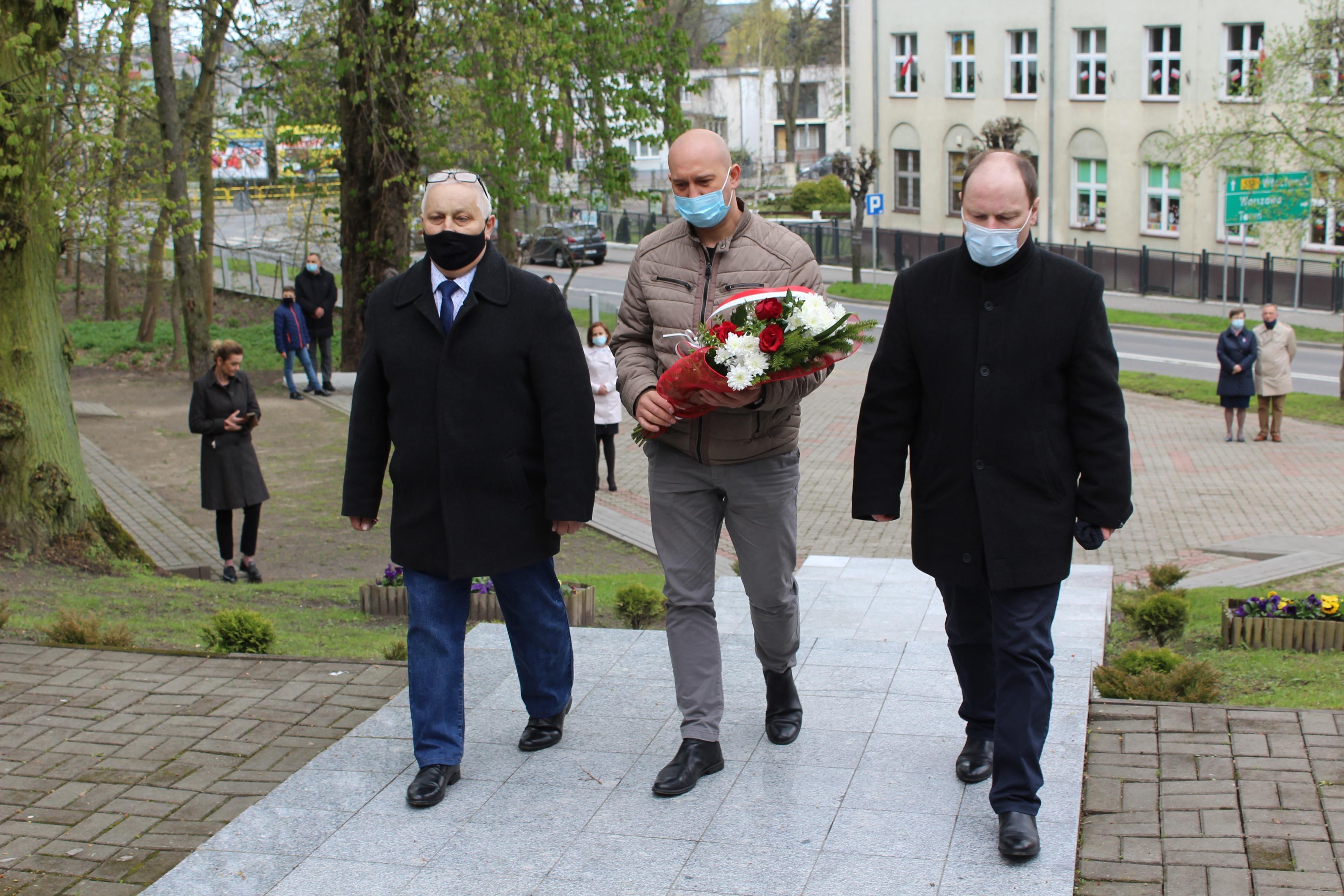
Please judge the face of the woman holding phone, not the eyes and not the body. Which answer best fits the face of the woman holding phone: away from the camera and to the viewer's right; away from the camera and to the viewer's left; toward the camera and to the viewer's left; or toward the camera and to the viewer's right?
toward the camera and to the viewer's right

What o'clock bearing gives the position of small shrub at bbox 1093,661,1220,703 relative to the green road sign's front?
The small shrub is roughly at 12 o'clock from the green road sign.

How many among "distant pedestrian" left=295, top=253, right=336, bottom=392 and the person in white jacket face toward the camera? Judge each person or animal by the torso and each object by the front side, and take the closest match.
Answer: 2

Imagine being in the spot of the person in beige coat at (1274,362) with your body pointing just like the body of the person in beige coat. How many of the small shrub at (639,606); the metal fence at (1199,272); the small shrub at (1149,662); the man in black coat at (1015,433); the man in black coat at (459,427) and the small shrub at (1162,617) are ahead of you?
5

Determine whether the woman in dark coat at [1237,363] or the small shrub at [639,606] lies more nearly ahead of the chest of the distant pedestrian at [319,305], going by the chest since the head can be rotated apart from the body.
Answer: the small shrub

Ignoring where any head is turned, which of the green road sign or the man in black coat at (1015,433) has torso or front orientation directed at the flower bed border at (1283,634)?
the green road sign

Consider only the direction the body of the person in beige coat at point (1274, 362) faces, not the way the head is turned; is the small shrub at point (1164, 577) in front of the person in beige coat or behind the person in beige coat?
in front

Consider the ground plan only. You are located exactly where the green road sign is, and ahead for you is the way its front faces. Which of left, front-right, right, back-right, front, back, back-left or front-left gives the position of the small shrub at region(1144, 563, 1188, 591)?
front

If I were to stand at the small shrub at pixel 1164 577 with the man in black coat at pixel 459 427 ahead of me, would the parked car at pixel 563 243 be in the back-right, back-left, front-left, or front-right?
back-right

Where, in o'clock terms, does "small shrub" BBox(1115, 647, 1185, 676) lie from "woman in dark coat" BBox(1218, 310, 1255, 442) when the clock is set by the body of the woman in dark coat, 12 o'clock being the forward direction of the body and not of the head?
The small shrub is roughly at 12 o'clock from the woman in dark coat.

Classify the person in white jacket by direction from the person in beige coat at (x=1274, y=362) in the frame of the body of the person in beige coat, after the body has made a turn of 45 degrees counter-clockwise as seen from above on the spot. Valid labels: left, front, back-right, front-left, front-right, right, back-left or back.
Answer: right

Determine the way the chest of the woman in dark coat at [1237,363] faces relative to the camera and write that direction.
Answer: toward the camera

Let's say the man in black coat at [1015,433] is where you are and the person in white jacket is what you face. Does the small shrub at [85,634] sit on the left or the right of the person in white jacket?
left

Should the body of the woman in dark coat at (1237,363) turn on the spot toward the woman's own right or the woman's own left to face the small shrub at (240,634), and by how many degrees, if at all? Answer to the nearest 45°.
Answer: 0° — they already face it

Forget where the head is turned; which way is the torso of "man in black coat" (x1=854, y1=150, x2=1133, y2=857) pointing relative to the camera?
toward the camera

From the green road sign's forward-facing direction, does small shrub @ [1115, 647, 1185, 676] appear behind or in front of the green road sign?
in front

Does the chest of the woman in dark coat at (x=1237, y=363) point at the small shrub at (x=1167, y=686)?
yes

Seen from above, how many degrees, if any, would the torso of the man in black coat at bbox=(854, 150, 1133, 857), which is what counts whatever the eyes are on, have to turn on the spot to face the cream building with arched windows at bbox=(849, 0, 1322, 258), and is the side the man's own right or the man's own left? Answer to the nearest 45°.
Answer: approximately 180°
